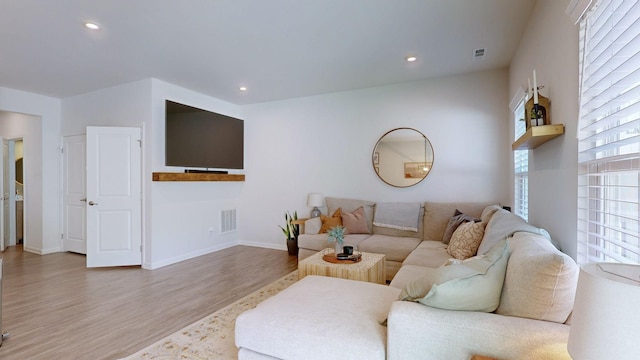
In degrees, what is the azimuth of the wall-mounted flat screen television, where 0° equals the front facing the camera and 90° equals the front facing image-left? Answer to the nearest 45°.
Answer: approximately 315°

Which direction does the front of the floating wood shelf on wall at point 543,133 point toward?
to the viewer's left

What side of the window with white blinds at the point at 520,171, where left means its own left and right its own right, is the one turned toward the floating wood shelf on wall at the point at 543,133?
left

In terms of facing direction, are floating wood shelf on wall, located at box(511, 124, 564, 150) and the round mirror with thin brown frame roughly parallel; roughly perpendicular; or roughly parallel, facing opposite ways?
roughly perpendicular

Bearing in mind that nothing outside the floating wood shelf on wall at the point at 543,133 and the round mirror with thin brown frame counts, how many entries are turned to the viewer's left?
1

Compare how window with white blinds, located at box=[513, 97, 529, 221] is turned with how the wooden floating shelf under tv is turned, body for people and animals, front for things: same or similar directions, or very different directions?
very different directions

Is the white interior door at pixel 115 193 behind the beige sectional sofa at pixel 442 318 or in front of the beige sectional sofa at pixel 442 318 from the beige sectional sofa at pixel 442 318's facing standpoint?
in front

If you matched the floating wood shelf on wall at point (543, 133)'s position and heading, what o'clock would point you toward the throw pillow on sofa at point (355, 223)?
The throw pillow on sofa is roughly at 1 o'clock from the floating wood shelf on wall.

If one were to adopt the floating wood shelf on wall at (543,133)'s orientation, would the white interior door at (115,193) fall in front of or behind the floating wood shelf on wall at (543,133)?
in front

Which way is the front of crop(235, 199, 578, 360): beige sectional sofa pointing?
to the viewer's left
